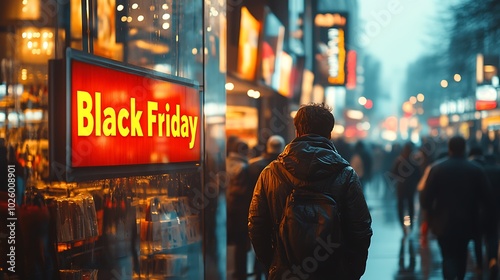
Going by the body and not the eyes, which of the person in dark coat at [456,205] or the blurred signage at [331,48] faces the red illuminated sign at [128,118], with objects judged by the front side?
the blurred signage

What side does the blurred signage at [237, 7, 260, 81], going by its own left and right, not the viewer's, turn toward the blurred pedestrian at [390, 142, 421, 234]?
front

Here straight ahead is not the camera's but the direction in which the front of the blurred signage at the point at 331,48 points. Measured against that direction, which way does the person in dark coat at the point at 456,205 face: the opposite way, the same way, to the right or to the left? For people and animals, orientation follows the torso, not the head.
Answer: the opposite way

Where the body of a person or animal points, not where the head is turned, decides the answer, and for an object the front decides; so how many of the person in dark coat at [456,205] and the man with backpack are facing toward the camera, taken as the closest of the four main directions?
0

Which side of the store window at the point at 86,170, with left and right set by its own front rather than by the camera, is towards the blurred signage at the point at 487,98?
left

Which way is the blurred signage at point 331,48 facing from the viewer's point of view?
toward the camera

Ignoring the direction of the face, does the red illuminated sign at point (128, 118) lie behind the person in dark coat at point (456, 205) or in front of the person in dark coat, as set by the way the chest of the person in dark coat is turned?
behind

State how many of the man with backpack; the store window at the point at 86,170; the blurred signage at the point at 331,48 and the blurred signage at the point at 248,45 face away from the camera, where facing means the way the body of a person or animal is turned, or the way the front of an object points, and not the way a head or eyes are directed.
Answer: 1

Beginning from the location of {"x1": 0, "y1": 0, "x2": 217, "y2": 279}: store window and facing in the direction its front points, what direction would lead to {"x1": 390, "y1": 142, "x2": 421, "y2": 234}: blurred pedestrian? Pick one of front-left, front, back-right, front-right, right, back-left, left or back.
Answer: left

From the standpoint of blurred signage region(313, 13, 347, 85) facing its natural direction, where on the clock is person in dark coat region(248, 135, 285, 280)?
The person in dark coat is roughly at 12 o'clock from the blurred signage.

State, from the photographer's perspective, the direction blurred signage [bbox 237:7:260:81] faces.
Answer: facing the viewer and to the right of the viewer

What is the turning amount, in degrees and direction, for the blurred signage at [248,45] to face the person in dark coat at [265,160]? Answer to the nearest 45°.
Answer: approximately 45° to its right

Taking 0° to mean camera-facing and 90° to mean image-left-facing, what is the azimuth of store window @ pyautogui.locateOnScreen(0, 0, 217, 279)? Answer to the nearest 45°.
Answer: approximately 315°

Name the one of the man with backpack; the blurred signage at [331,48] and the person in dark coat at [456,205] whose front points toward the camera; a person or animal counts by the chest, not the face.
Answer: the blurred signage

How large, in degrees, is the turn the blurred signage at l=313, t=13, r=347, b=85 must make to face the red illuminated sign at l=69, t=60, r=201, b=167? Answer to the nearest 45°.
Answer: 0° — it already faces it

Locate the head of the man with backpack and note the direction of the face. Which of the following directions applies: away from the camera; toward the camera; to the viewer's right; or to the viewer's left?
away from the camera

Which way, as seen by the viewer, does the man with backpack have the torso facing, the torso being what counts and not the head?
away from the camera
